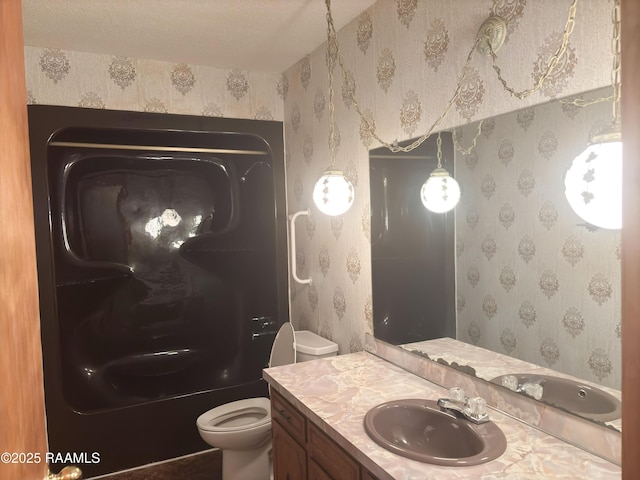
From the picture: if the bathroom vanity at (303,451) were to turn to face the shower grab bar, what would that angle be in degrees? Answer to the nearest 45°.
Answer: approximately 135° to its right

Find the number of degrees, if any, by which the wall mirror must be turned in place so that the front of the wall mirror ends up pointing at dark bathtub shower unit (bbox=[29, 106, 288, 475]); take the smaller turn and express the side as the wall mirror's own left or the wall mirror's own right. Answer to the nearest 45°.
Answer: approximately 45° to the wall mirror's own right

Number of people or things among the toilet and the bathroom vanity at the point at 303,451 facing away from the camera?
0

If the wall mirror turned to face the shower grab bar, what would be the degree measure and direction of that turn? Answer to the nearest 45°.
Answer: approximately 90° to its right

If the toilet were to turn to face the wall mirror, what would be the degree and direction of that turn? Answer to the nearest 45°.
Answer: approximately 90° to its left

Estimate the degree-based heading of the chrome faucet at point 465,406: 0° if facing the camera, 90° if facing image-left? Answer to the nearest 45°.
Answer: approximately 45°

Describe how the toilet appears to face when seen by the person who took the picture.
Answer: facing the viewer and to the left of the viewer

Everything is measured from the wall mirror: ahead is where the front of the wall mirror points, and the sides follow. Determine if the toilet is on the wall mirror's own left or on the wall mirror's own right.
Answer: on the wall mirror's own right
